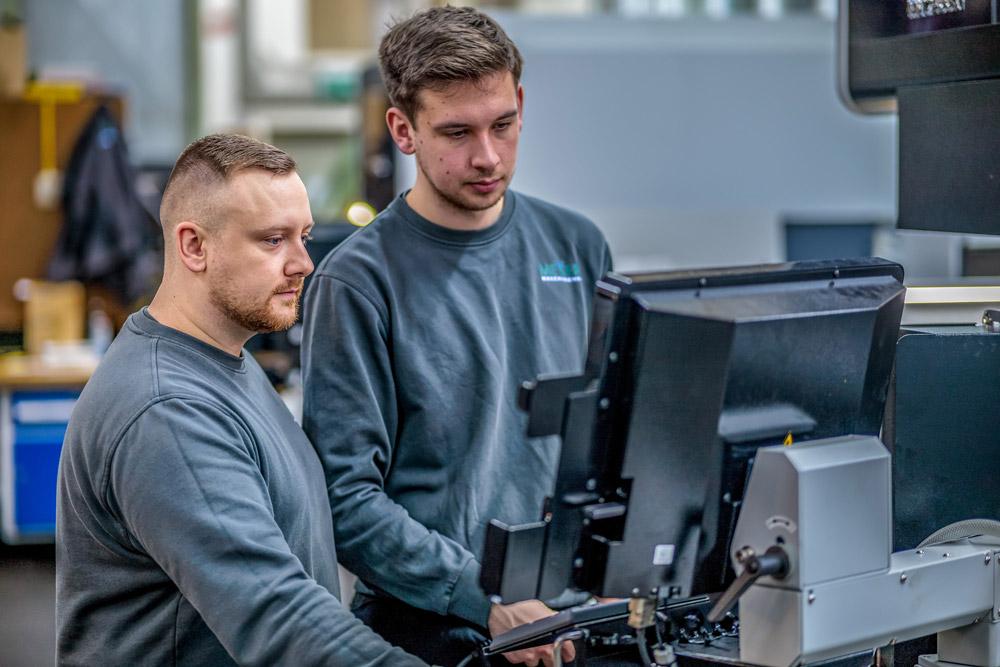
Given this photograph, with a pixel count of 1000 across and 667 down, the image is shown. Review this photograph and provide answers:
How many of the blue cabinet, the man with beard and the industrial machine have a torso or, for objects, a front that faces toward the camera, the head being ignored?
1

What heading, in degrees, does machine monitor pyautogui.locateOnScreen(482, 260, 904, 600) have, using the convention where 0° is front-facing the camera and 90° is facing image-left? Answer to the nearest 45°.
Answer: approximately 135°

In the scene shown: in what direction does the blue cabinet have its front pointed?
toward the camera

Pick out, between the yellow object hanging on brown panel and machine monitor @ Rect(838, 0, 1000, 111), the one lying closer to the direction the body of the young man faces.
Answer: the machine monitor

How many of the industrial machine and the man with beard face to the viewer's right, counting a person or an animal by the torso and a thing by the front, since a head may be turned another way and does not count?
1

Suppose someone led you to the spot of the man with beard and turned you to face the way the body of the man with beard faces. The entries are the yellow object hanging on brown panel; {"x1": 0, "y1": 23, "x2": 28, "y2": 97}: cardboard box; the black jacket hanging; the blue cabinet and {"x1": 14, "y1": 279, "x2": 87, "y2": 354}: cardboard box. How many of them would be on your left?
5

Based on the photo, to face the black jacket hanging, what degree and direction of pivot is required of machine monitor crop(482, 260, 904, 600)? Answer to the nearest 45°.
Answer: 0° — it already faces it

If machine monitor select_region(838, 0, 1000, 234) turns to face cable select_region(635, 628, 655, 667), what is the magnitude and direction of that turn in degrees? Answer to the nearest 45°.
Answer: approximately 45° to its left

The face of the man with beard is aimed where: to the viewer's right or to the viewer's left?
to the viewer's right

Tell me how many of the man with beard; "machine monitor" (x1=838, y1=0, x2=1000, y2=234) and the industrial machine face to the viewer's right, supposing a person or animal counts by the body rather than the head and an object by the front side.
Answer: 1

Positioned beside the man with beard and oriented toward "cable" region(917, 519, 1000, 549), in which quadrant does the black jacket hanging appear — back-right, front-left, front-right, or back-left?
back-left

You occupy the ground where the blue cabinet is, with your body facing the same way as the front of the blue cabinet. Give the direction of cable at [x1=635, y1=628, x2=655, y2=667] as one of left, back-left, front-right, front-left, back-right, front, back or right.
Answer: front

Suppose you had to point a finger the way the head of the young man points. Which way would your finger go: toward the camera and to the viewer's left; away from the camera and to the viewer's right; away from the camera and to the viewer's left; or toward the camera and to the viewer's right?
toward the camera and to the viewer's right

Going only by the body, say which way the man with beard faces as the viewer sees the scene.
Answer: to the viewer's right

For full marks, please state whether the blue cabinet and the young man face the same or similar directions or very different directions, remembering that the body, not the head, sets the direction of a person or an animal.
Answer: same or similar directions

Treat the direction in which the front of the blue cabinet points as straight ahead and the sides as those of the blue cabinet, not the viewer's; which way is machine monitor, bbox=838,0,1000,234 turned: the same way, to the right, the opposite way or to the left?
to the right

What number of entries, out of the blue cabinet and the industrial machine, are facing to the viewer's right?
0

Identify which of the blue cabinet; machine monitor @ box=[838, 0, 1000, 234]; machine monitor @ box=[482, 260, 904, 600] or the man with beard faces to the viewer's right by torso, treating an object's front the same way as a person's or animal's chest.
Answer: the man with beard
